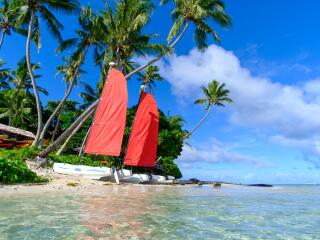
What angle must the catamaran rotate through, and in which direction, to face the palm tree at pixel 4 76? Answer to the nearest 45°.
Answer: approximately 45° to its right

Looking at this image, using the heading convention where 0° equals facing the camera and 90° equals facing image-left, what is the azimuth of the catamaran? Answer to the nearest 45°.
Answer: approximately 90°

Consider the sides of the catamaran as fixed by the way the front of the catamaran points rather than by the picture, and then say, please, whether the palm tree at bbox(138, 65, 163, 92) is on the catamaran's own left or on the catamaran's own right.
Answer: on the catamaran's own right

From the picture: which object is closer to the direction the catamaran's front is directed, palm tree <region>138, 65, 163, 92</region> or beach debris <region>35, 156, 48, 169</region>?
the beach debris

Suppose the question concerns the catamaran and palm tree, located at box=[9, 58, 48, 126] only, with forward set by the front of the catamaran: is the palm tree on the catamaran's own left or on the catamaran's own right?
on the catamaran's own right
